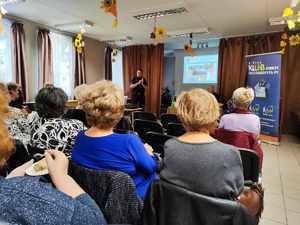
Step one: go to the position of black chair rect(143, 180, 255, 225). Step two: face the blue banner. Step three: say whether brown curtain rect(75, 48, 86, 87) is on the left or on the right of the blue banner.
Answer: left

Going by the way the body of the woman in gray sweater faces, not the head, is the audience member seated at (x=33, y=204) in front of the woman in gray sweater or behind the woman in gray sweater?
behind

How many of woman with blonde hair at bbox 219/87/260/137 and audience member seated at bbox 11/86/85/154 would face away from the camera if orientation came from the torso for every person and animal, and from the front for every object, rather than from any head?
2

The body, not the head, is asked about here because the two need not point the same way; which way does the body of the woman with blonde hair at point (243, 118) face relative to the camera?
away from the camera

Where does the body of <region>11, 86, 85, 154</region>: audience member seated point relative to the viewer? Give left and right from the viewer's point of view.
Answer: facing away from the viewer

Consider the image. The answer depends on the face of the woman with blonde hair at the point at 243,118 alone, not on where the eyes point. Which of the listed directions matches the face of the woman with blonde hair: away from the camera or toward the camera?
away from the camera

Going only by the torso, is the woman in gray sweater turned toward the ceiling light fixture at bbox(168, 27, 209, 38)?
yes

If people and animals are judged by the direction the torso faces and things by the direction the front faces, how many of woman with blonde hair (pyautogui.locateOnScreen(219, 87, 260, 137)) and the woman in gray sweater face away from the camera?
2

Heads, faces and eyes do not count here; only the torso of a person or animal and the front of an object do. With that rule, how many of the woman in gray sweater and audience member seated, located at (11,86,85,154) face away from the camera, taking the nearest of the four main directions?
2

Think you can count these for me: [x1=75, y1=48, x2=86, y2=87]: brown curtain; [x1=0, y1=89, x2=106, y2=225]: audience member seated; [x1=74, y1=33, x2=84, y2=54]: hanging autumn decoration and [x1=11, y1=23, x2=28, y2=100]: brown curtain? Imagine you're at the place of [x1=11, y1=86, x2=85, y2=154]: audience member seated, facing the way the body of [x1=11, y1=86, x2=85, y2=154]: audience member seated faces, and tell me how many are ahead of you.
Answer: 3

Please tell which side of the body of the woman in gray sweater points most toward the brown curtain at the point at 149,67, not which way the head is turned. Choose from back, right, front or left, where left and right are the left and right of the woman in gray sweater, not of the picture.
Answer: front

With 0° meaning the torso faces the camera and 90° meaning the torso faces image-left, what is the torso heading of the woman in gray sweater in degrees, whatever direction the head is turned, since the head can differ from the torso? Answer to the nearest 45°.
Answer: approximately 180°
